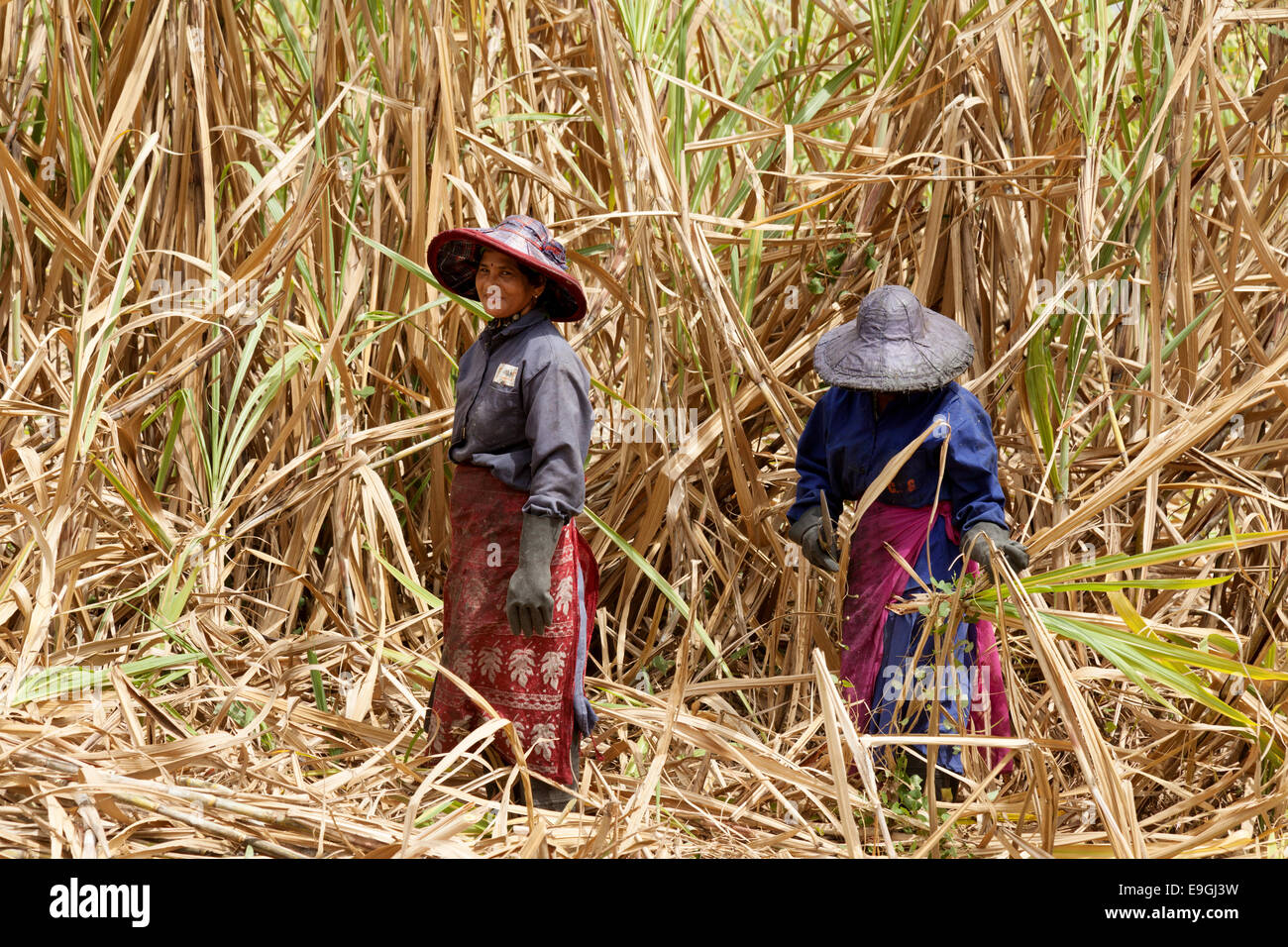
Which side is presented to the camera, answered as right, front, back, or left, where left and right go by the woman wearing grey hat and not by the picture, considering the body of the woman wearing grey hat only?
front
